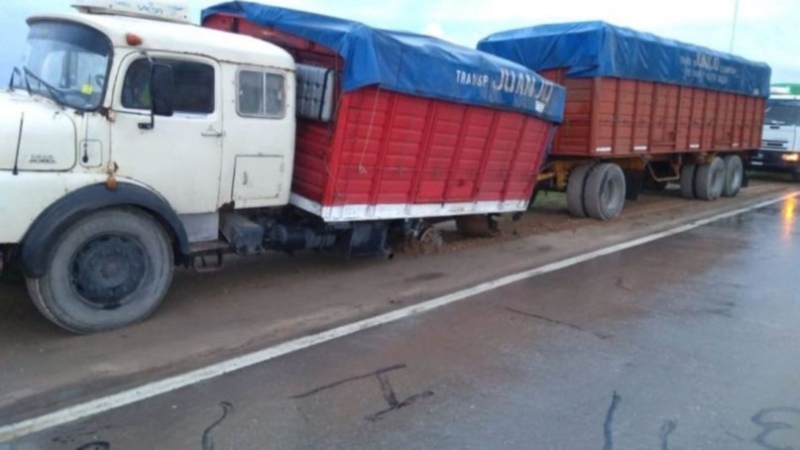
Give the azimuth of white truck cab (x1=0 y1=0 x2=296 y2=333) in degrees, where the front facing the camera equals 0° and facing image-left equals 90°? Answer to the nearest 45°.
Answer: approximately 45°

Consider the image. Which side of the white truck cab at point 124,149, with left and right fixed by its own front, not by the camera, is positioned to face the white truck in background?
back
